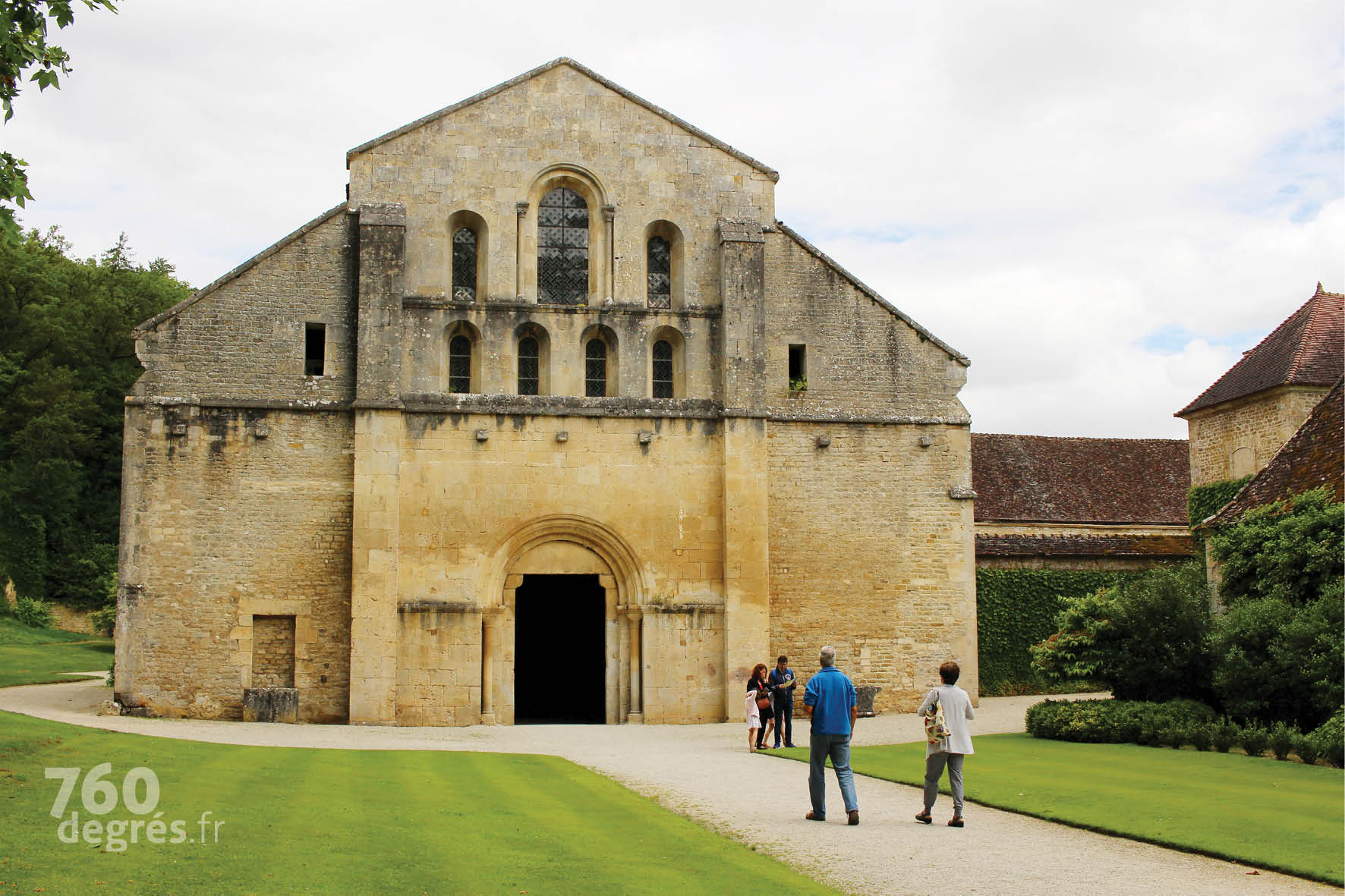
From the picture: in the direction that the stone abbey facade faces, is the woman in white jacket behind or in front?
in front

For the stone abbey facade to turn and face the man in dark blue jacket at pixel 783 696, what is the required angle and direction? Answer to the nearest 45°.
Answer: approximately 45° to its left

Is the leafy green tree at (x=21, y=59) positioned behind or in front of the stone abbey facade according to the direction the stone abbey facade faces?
in front

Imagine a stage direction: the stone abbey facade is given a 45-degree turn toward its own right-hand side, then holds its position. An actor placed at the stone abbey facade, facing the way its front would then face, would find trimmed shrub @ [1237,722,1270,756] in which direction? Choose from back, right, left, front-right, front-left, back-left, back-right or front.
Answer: left

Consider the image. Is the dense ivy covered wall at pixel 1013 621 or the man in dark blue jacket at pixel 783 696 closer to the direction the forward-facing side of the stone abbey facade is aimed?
the man in dark blue jacket

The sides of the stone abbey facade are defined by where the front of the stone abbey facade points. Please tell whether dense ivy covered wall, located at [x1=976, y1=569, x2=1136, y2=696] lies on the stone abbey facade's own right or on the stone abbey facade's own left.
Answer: on the stone abbey facade's own left

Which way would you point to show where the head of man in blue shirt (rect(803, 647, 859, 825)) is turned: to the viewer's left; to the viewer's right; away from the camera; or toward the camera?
away from the camera

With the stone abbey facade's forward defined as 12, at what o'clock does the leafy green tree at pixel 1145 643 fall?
The leafy green tree is roughly at 10 o'clock from the stone abbey facade.

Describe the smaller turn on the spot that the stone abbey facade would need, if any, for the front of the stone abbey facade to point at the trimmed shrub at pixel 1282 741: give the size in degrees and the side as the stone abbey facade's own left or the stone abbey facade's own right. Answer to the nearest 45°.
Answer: approximately 45° to the stone abbey facade's own left

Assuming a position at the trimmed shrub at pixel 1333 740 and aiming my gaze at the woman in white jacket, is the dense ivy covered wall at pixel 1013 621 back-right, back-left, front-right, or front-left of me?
back-right

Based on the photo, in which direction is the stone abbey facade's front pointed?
toward the camera

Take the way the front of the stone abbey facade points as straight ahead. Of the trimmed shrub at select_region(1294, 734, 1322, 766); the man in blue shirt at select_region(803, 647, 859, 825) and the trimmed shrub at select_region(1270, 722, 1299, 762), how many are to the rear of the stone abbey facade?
0

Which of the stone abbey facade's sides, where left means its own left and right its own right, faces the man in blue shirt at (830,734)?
front

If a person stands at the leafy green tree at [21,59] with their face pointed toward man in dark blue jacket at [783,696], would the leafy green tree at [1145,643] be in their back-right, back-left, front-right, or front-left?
front-right

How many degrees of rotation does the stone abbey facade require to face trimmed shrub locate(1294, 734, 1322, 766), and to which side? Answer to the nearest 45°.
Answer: approximately 45° to its left

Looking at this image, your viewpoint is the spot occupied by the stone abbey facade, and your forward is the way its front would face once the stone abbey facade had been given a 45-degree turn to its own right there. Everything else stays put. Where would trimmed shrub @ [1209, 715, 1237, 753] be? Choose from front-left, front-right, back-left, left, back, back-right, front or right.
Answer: left
